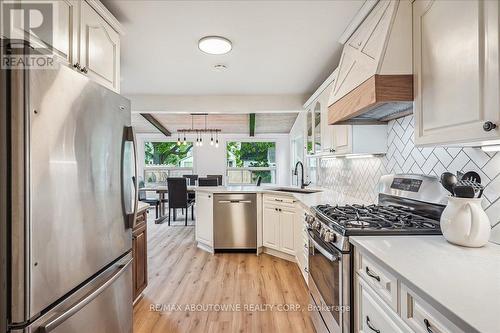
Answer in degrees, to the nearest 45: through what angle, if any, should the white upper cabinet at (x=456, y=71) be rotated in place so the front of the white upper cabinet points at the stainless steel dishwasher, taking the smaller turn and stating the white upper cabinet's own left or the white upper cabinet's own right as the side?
approximately 90° to the white upper cabinet's own right

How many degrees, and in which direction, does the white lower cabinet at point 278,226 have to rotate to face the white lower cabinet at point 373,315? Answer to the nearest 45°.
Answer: approximately 45° to its left

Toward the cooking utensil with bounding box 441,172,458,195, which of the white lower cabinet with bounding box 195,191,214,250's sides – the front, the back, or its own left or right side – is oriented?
left

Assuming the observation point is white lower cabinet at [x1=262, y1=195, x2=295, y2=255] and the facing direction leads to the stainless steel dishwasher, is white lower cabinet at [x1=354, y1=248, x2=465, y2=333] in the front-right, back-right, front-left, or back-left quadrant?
back-left

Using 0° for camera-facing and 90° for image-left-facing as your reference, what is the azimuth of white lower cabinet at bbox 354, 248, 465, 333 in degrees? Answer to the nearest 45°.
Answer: approximately 45°

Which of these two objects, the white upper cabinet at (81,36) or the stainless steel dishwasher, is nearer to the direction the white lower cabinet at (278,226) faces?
the white upper cabinet

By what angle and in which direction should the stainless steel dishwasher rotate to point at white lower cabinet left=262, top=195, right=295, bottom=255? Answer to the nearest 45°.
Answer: approximately 45° to its left

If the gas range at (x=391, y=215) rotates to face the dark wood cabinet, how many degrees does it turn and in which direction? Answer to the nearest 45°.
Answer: approximately 45° to its right

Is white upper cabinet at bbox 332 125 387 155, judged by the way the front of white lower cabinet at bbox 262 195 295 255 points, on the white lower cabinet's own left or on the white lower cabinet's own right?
on the white lower cabinet's own left
